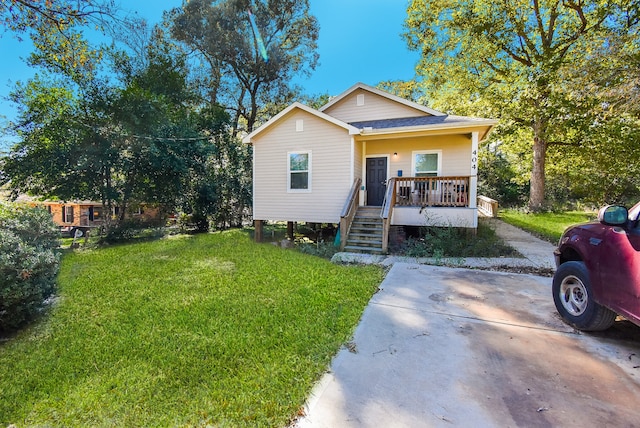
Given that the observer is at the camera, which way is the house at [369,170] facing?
facing the viewer

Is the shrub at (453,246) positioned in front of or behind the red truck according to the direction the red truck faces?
in front

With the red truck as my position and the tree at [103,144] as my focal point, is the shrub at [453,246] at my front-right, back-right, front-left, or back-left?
front-right

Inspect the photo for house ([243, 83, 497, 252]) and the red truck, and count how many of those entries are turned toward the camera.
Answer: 1

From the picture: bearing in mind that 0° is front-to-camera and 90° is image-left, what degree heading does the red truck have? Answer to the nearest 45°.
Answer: approximately 135°

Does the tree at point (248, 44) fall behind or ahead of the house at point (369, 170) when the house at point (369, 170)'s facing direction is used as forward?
behind

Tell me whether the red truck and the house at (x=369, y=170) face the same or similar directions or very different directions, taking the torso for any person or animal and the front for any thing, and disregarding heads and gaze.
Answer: very different directions

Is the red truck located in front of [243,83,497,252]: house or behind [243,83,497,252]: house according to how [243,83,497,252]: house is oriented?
in front

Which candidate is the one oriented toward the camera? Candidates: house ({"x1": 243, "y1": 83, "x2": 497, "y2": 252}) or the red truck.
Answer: the house

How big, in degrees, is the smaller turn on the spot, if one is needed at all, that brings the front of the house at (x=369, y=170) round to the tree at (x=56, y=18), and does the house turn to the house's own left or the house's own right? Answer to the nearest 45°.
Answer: approximately 45° to the house's own right

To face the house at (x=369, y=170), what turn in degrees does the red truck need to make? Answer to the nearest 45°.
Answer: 0° — it already faces it
